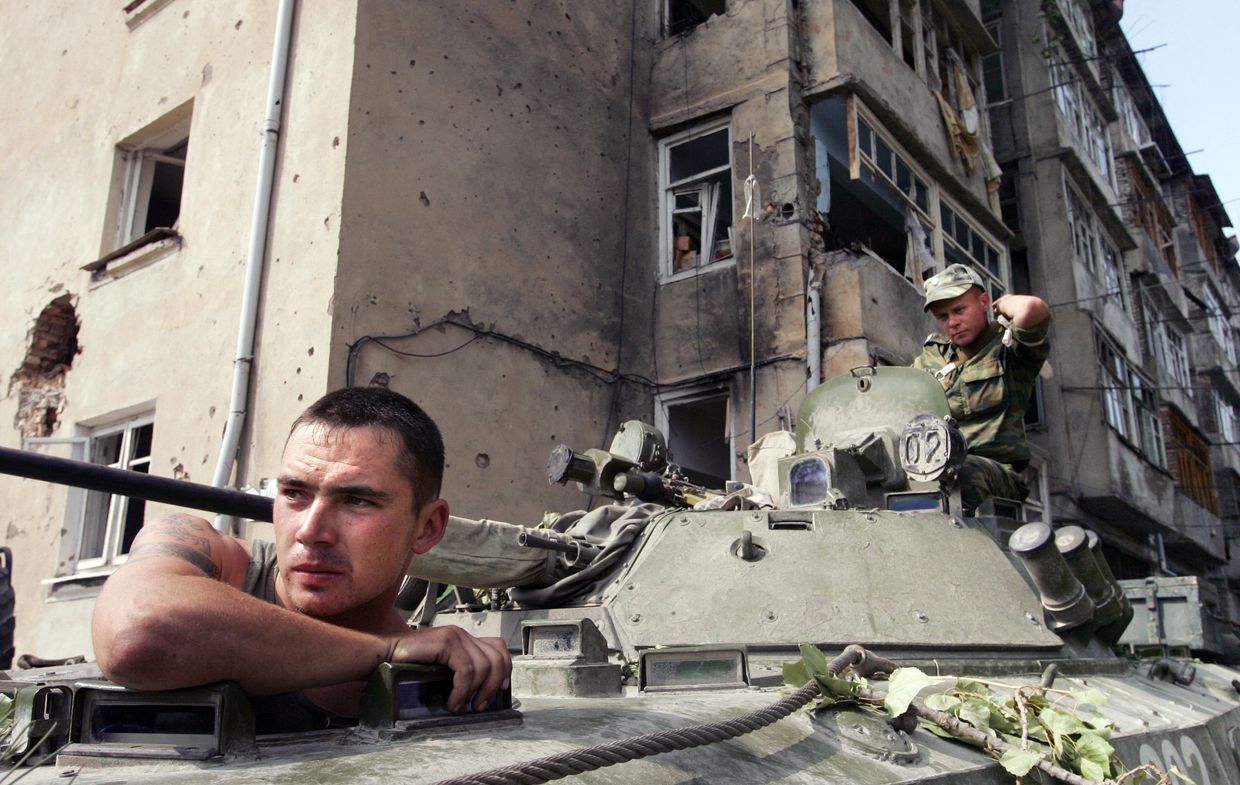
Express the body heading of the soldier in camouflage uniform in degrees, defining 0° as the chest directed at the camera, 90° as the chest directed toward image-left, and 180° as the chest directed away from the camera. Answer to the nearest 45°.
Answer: approximately 45°

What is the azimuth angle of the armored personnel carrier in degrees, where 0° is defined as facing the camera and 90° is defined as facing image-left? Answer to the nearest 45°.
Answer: approximately 45°

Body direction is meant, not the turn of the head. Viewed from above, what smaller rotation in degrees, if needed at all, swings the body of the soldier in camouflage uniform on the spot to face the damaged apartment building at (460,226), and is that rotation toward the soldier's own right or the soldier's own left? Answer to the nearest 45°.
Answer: approximately 90° to the soldier's own right

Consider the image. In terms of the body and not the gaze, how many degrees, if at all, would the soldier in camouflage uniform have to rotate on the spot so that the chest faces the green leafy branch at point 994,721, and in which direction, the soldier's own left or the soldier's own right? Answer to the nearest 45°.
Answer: approximately 45° to the soldier's own left
